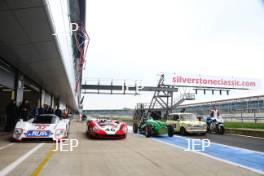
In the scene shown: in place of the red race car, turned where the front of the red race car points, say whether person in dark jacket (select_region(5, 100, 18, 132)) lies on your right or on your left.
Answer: on your right

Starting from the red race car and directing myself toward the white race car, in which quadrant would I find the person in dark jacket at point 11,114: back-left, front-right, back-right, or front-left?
front-right

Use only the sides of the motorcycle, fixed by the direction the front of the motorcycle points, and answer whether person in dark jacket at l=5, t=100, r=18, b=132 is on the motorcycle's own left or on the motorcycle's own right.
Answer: on the motorcycle's own right

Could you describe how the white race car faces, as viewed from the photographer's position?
facing the viewer

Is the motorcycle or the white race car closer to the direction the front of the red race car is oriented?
the white race car

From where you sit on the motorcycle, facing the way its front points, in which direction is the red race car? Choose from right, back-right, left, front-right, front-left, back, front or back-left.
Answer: right

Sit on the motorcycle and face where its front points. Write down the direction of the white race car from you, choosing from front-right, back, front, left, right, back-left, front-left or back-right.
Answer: right

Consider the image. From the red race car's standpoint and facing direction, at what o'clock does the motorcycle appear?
The motorcycle is roughly at 8 o'clock from the red race car.

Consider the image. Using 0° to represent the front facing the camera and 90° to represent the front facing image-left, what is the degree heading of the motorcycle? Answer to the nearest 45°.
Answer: approximately 315°

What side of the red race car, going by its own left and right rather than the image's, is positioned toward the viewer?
front

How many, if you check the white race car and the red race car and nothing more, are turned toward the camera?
2

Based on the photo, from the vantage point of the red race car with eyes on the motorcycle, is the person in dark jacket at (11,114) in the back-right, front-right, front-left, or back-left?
back-left
